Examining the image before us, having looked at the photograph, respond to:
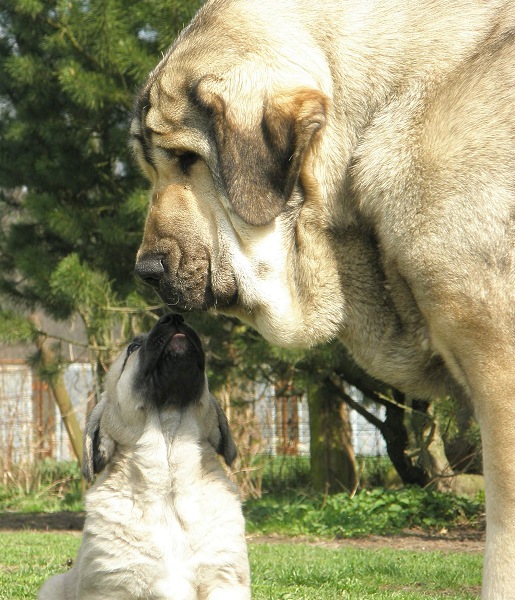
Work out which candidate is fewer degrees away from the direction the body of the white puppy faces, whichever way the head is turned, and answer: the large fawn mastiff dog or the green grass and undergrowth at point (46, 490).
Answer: the large fawn mastiff dog

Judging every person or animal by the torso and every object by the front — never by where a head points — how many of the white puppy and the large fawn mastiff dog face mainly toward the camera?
1

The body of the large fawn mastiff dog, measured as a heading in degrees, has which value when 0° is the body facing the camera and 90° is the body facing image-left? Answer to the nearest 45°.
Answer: approximately 90°

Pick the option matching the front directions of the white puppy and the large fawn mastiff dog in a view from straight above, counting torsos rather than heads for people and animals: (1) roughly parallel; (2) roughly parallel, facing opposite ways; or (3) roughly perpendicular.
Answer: roughly perpendicular

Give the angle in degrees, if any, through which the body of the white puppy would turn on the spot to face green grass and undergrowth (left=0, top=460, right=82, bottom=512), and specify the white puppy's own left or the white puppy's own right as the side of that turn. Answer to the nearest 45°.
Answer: approximately 180°

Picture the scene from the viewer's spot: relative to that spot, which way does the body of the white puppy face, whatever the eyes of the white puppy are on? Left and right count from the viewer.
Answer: facing the viewer

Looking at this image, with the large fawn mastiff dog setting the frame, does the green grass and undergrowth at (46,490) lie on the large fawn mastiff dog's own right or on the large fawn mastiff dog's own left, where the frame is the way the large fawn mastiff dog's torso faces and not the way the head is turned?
on the large fawn mastiff dog's own right
